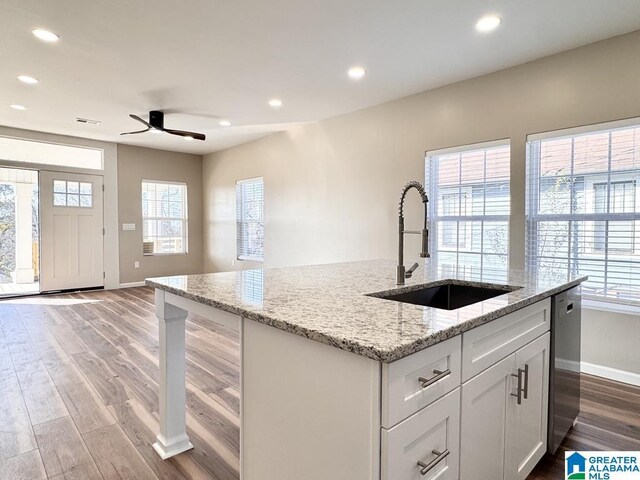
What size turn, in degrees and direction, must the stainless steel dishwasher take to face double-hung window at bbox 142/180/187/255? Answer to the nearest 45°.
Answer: approximately 180°

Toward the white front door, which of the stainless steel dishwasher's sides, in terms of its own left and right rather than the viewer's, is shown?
back

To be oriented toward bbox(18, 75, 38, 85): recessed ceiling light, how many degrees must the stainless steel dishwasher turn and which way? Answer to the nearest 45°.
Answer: approximately 180°

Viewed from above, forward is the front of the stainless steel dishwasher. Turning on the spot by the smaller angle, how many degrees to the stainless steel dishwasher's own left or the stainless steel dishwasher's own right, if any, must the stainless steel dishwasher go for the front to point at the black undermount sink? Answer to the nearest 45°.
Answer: approximately 135° to the stainless steel dishwasher's own right

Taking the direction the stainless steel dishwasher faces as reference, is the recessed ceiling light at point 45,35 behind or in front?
behind

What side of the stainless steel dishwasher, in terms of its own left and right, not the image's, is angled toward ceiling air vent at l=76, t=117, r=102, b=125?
back
